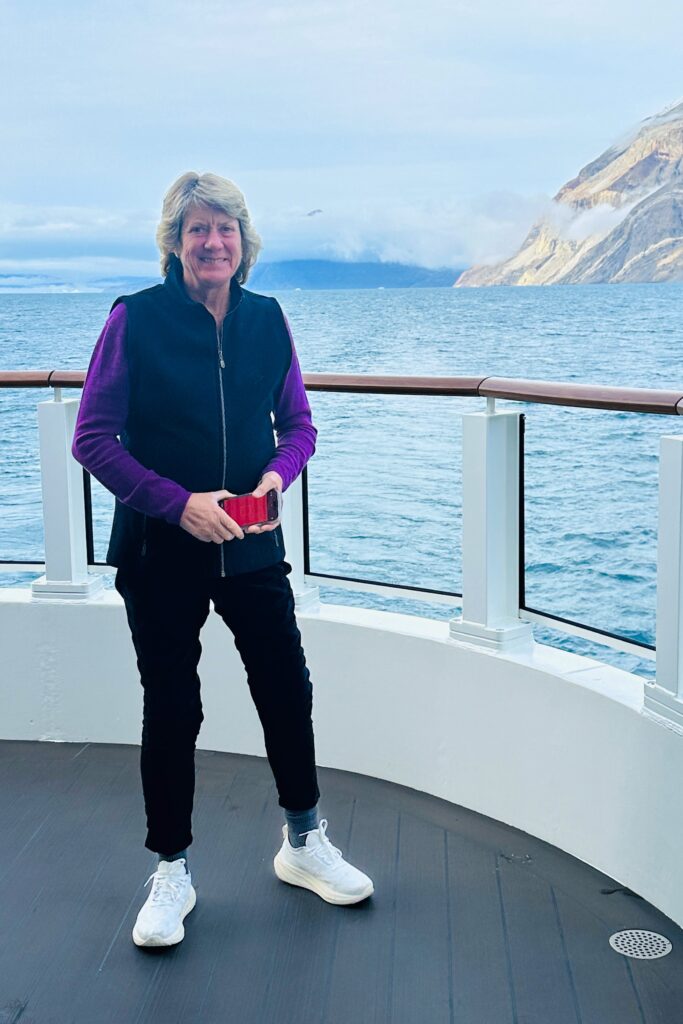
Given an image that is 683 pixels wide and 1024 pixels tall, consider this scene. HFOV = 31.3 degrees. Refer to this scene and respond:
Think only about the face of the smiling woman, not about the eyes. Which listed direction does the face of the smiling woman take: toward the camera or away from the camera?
toward the camera

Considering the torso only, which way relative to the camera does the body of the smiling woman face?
toward the camera
